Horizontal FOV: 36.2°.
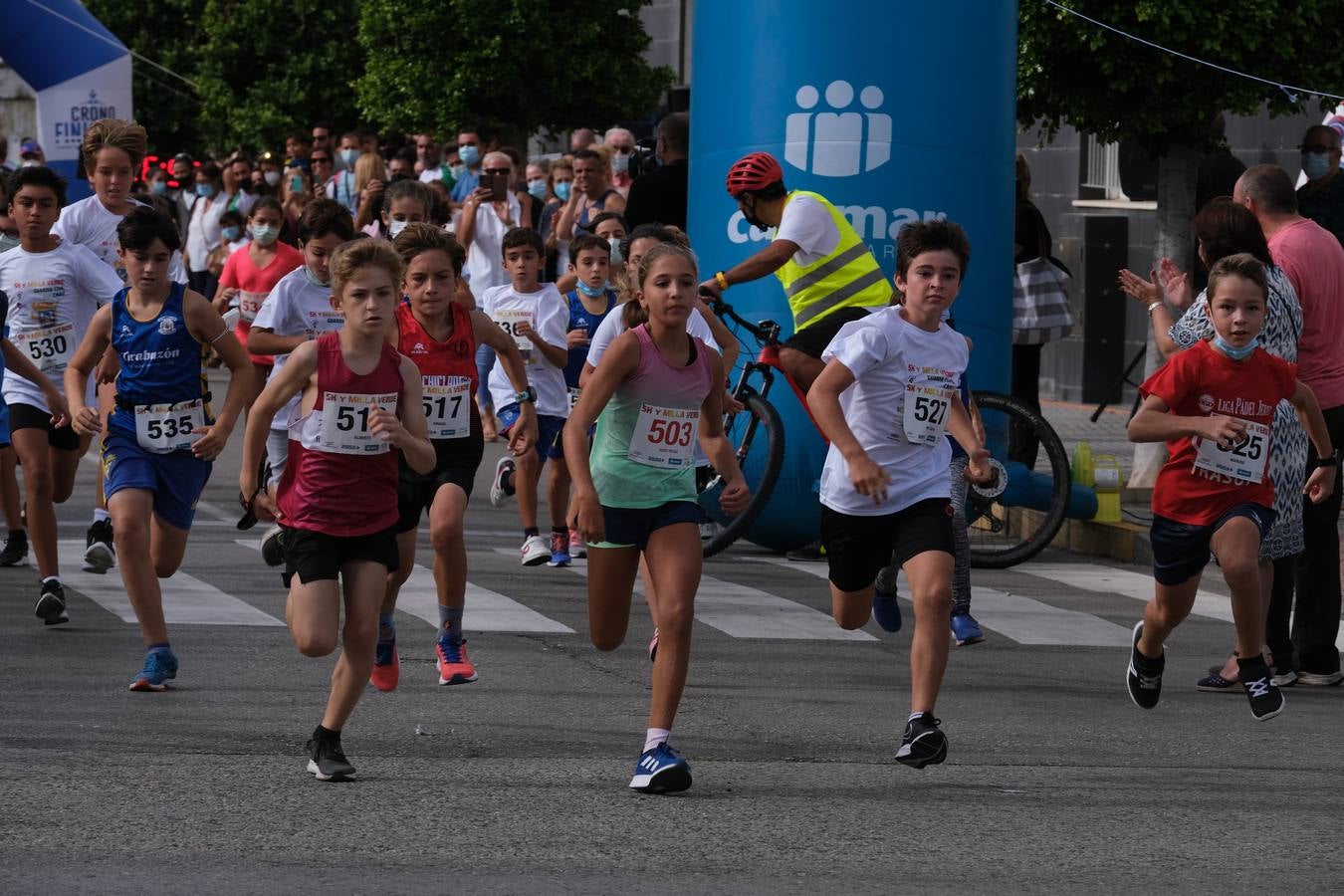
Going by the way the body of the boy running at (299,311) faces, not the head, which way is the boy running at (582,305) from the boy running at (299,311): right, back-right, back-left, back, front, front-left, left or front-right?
left

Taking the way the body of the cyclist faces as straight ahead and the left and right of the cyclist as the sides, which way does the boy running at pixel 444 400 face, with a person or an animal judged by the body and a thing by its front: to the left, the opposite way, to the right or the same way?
to the left

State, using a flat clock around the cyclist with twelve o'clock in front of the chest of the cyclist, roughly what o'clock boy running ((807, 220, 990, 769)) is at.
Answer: The boy running is roughly at 9 o'clock from the cyclist.

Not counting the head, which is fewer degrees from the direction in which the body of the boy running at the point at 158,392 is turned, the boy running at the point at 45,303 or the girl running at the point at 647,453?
the girl running

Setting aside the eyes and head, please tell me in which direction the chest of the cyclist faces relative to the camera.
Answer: to the viewer's left

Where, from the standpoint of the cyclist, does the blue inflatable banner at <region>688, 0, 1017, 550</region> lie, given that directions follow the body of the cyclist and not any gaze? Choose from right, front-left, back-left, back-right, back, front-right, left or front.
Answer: right

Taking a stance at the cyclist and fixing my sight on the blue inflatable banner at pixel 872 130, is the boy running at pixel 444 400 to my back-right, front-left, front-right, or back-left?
back-left

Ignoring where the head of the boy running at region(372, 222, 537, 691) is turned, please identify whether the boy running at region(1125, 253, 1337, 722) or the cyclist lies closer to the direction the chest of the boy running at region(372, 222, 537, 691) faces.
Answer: the boy running

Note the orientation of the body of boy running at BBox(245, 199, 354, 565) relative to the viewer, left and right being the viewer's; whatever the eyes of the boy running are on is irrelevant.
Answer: facing the viewer and to the right of the viewer

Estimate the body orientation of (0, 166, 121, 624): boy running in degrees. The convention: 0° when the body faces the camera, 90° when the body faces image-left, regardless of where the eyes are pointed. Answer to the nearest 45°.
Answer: approximately 0°

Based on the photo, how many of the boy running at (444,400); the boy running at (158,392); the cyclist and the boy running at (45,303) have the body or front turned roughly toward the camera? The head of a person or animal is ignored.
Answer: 3

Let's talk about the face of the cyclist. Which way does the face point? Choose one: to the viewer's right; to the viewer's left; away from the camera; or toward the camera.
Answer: to the viewer's left
